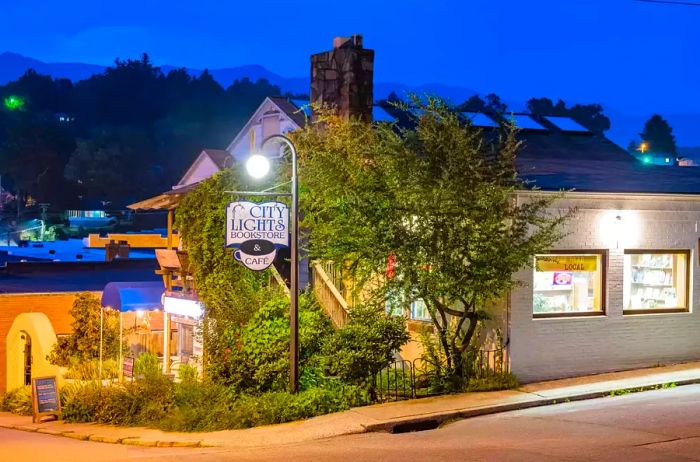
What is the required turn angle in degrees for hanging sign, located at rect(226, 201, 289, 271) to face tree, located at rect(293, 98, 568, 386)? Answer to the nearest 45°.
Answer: approximately 90° to its left

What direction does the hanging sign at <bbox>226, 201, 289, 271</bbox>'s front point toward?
toward the camera

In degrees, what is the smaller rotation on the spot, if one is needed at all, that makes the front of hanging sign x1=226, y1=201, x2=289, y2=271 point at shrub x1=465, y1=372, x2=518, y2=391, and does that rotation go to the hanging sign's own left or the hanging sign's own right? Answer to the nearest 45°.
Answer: approximately 90° to the hanging sign's own left

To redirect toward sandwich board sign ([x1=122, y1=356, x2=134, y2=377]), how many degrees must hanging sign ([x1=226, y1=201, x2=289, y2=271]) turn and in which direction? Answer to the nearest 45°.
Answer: approximately 135° to its right

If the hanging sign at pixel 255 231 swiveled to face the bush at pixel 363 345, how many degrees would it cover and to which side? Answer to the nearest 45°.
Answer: approximately 90° to its left

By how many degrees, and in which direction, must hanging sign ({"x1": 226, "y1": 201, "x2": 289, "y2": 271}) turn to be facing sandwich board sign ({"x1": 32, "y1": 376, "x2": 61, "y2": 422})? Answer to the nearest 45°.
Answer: approximately 135° to its right

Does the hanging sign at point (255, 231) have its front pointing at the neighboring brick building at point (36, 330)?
no

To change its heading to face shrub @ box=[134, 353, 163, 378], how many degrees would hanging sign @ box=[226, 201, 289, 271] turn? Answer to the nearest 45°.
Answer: approximately 135° to its right

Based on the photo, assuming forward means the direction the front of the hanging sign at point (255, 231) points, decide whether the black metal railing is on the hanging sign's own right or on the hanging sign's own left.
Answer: on the hanging sign's own left
